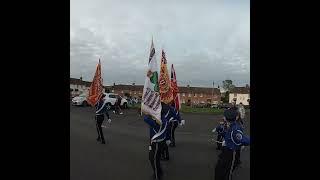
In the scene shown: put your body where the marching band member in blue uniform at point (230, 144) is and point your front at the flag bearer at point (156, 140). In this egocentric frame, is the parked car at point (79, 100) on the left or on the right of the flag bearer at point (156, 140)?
right

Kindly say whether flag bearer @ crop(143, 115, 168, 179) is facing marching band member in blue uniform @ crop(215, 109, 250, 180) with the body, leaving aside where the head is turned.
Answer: no

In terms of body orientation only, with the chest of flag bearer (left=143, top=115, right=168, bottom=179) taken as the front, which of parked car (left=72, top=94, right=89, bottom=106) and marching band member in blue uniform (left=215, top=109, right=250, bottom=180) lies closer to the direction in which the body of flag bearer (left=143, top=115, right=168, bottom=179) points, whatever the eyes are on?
the parked car
